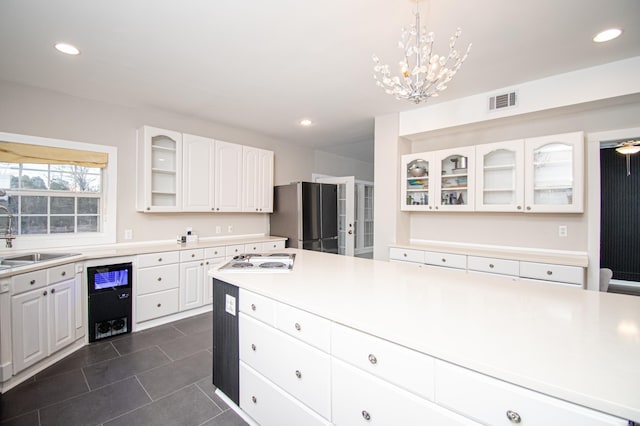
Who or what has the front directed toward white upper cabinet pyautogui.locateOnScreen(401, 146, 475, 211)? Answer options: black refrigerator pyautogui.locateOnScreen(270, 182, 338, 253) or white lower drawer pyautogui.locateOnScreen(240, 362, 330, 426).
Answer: the black refrigerator

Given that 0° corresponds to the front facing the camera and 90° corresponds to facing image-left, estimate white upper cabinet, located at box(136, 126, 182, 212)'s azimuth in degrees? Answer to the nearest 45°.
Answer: approximately 315°

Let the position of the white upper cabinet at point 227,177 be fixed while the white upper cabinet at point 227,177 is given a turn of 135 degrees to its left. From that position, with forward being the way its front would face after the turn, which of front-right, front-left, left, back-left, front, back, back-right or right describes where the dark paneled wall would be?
right

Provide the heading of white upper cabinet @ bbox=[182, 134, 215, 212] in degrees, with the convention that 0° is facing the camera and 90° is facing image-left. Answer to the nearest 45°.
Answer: approximately 315°

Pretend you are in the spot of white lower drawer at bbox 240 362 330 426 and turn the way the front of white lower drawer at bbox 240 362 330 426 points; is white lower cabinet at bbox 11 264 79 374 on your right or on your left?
on your right

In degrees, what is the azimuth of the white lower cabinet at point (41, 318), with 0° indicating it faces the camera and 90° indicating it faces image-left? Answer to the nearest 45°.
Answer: approximately 315°

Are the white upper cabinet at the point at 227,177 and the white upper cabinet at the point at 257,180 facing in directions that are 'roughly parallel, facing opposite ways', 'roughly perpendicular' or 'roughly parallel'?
roughly parallel

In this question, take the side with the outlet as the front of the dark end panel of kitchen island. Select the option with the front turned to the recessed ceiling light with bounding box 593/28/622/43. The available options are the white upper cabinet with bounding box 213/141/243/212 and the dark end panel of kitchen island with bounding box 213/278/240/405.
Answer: the white upper cabinet

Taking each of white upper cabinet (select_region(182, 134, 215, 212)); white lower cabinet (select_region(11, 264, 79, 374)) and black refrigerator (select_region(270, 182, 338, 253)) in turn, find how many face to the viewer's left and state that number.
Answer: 0

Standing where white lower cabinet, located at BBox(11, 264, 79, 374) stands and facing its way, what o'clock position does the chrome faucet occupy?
The chrome faucet is roughly at 7 o'clock from the white lower cabinet.
